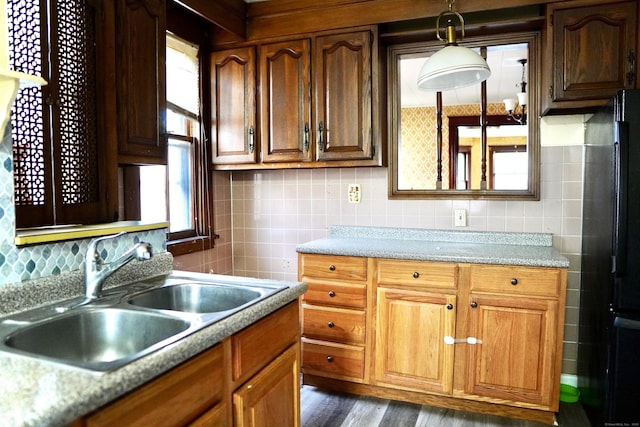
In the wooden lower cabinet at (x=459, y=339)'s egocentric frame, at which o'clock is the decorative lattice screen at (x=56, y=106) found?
The decorative lattice screen is roughly at 2 o'clock from the wooden lower cabinet.

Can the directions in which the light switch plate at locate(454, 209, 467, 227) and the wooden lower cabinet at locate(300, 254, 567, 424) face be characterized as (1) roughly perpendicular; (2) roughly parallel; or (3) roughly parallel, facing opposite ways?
roughly parallel

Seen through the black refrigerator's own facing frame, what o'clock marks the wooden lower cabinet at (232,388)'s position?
The wooden lower cabinet is roughly at 1 o'clock from the black refrigerator.

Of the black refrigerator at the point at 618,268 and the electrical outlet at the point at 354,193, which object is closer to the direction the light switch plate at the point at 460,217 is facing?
the black refrigerator

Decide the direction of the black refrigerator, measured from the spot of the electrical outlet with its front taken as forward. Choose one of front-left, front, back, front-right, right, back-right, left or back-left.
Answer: front-left

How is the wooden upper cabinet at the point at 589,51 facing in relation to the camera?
toward the camera

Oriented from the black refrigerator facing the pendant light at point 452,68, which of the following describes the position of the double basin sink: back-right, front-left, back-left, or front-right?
front-left

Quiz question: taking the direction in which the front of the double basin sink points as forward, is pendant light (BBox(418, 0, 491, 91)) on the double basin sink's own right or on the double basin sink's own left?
on the double basin sink's own left

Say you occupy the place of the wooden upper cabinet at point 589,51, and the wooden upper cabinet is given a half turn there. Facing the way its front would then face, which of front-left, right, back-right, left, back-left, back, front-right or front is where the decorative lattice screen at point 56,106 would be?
back-left

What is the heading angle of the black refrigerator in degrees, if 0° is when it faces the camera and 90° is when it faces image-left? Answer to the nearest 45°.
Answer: approximately 0°

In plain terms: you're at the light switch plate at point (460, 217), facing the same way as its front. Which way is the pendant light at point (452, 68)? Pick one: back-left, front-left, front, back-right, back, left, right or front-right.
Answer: front

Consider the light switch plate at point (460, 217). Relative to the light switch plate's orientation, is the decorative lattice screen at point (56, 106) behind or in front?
in front

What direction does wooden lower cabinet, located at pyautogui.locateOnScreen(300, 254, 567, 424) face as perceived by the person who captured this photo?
facing the viewer

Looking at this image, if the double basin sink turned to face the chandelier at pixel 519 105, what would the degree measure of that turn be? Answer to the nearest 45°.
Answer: approximately 45° to its left
